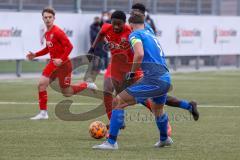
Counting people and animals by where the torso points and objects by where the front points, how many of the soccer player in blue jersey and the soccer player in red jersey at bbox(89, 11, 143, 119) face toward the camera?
1

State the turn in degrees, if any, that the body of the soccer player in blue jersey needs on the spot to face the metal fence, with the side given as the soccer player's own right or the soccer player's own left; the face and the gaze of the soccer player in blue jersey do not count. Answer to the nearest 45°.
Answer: approximately 45° to the soccer player's own right

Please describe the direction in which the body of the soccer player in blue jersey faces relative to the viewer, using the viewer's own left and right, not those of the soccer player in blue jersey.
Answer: facing away from the viewer and to the left of the viewer

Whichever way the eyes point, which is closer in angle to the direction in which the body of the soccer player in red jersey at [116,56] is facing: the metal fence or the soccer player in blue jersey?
the soccer player in blue jersey

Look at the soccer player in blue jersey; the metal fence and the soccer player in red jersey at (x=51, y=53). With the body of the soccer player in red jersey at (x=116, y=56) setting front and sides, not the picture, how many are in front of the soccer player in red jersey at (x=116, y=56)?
1

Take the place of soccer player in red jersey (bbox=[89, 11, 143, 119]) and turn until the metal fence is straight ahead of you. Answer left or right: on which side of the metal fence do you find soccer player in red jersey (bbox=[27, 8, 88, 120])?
left
